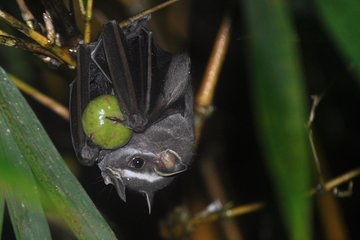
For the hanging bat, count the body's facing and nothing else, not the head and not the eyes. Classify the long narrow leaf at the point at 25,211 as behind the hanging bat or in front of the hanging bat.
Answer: in front

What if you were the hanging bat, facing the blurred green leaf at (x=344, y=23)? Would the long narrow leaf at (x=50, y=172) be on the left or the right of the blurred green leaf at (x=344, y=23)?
right

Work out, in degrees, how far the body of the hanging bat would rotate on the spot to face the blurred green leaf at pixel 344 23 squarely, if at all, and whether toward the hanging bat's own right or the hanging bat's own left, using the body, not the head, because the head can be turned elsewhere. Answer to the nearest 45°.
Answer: approximately 90° to the hanging bat's own left

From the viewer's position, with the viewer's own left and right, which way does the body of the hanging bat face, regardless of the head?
facing the viewer and to the left of the viewer

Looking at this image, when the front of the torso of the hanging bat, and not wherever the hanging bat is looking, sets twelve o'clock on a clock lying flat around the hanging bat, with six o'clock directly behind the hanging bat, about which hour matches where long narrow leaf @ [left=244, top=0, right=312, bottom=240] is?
The long narrow leaf is roughly at 10 o'clock from the hanging bat.
